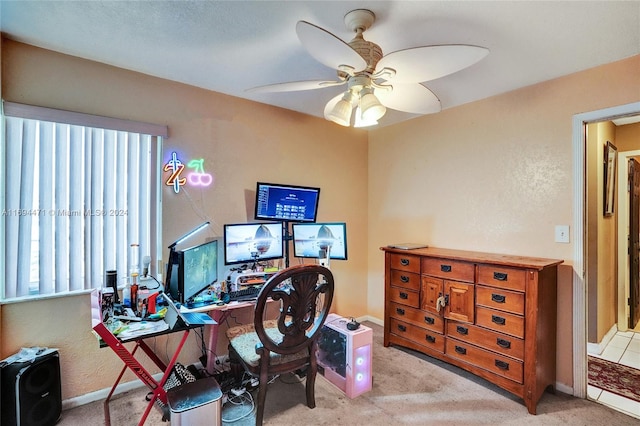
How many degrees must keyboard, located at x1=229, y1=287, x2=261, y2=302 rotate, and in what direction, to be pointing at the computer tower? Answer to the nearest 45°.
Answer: approximately 90° to its left

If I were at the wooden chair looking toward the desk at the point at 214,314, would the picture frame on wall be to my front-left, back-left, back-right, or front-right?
back-right

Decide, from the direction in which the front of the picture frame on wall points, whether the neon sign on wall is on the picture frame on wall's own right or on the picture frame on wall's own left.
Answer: on the picture frame on wall's own right

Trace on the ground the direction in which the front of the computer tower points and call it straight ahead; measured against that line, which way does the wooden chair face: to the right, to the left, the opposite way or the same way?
the opposite way

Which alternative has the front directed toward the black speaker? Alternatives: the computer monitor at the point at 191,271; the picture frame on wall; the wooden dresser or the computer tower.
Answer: the wooden dresser

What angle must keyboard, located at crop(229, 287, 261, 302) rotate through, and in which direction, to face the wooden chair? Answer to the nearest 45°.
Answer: approximately 45° to its left

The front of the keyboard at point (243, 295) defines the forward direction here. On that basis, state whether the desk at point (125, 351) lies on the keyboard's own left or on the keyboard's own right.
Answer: on the keyboard's own right

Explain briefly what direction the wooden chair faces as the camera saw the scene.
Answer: facing away from the viewer and to the left of the viewer

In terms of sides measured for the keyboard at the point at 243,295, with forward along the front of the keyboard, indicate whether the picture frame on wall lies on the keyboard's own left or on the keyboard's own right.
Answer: on the keyboard's own left

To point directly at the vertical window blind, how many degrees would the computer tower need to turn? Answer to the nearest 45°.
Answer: approximately 135° to its right
